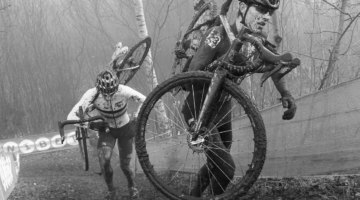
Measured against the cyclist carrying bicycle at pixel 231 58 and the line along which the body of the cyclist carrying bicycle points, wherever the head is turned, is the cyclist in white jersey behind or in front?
behind

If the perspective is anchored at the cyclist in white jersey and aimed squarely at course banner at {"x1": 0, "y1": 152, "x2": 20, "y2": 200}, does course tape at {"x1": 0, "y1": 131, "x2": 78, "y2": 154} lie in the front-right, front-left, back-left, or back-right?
front-right

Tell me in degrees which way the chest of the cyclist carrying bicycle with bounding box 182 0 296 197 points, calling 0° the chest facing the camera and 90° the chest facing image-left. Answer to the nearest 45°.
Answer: approximately 315°

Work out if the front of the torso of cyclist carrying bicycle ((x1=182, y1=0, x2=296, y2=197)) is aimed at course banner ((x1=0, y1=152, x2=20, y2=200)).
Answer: no

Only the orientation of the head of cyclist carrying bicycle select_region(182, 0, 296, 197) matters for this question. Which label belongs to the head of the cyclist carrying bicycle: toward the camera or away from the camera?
toward the camera

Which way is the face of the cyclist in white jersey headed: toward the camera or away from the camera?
toward the camera

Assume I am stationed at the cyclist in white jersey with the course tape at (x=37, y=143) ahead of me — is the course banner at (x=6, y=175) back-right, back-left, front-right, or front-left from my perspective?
front-left

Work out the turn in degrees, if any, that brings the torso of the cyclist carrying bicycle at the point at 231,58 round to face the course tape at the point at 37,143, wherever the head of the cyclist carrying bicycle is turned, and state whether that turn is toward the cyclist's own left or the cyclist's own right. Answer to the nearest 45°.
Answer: approximately 180°

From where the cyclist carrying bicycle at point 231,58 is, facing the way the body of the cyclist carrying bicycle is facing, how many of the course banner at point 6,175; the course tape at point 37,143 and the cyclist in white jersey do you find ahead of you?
0
